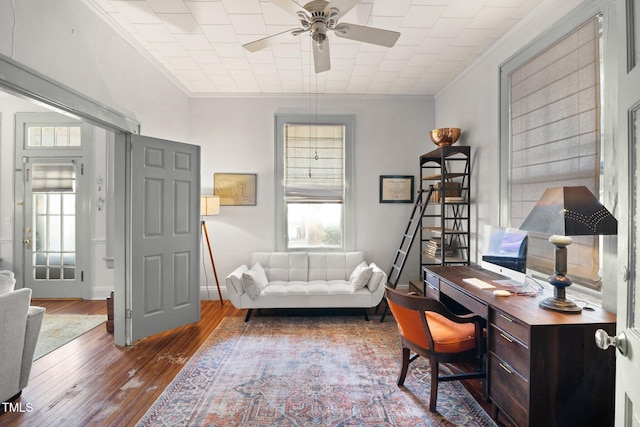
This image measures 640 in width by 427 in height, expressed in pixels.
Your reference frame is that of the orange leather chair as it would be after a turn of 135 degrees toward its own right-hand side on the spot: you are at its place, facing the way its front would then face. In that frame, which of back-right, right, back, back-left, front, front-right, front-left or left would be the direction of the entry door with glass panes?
right

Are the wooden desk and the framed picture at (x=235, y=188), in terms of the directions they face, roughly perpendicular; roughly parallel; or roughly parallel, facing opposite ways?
roughly perpendicular

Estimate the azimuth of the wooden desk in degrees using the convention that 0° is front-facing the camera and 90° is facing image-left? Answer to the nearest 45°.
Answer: approximately 45°

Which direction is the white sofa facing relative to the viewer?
toward the camera

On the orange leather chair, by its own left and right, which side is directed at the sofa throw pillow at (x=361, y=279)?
left

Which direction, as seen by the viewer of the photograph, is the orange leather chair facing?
facing away from the viewer and to the right of the viewer

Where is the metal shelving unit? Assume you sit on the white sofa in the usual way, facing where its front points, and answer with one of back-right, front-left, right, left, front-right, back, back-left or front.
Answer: left

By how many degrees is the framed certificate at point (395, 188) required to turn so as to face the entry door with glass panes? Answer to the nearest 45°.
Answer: approximately 90° to its right

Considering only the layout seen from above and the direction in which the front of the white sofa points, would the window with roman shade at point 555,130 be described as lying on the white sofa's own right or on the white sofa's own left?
on the white sofa's own left

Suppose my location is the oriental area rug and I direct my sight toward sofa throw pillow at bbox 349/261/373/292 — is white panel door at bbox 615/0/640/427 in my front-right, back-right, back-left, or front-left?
back-right

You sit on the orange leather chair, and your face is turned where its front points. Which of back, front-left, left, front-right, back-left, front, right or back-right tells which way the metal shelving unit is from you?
front-left

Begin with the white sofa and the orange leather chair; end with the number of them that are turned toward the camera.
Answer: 1

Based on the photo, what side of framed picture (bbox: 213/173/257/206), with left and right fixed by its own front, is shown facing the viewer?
front

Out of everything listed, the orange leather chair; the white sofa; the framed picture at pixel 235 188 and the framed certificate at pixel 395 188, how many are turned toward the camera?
3
